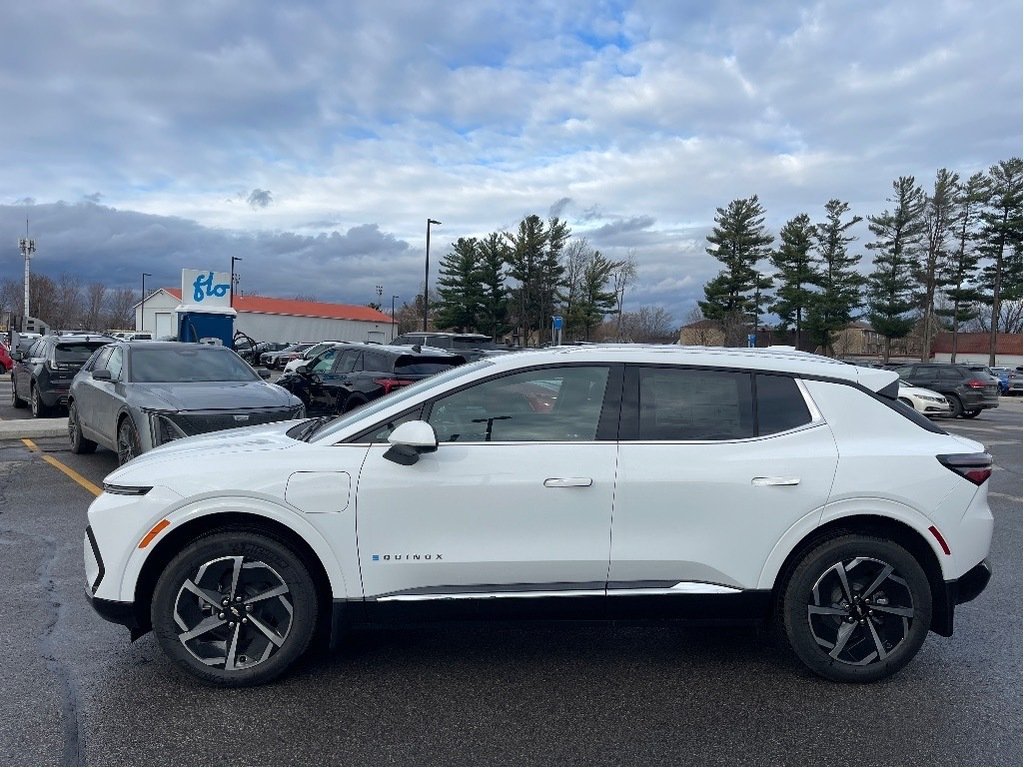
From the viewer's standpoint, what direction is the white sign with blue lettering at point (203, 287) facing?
toward the camera

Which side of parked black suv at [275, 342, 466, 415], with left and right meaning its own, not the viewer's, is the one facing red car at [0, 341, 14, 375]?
front

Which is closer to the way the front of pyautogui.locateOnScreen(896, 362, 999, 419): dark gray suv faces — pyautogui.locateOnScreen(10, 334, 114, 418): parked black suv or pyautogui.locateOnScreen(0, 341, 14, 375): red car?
the red car

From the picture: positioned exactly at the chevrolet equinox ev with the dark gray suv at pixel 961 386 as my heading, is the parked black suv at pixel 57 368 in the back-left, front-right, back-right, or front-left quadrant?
front-left

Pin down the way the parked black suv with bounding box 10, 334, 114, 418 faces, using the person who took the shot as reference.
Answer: facing away from the viewer and to the left of the viewer

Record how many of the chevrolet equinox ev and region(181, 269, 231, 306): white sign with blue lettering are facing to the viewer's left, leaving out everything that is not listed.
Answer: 1

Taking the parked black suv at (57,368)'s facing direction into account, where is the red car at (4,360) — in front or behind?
in front

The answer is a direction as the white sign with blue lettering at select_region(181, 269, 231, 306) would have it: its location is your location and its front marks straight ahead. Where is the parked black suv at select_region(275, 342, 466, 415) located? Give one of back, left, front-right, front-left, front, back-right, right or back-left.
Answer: front

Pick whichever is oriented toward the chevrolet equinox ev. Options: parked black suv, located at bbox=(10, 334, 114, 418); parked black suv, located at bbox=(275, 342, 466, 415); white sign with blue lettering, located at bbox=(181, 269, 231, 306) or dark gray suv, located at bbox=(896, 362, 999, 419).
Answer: the white sign with blue lettering

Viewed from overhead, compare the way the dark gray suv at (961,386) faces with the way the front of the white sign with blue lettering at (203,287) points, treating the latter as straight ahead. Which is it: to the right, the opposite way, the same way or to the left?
the opposite way

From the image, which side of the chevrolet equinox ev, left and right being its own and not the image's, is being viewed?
left

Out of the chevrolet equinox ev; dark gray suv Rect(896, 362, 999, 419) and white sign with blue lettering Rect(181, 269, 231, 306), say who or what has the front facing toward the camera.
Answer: the white sign with blue lettering

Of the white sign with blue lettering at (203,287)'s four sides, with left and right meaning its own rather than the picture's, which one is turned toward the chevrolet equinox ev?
front

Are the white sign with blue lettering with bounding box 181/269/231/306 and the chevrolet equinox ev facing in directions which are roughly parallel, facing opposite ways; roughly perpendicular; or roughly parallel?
roughly perpendicular

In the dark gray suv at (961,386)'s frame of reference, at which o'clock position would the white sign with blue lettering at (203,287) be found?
The white sign with blue lettering is roughly at 10 o'clock from the dark gray suv.

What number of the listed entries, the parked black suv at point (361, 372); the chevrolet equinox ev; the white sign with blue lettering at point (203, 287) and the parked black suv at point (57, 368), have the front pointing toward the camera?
1
